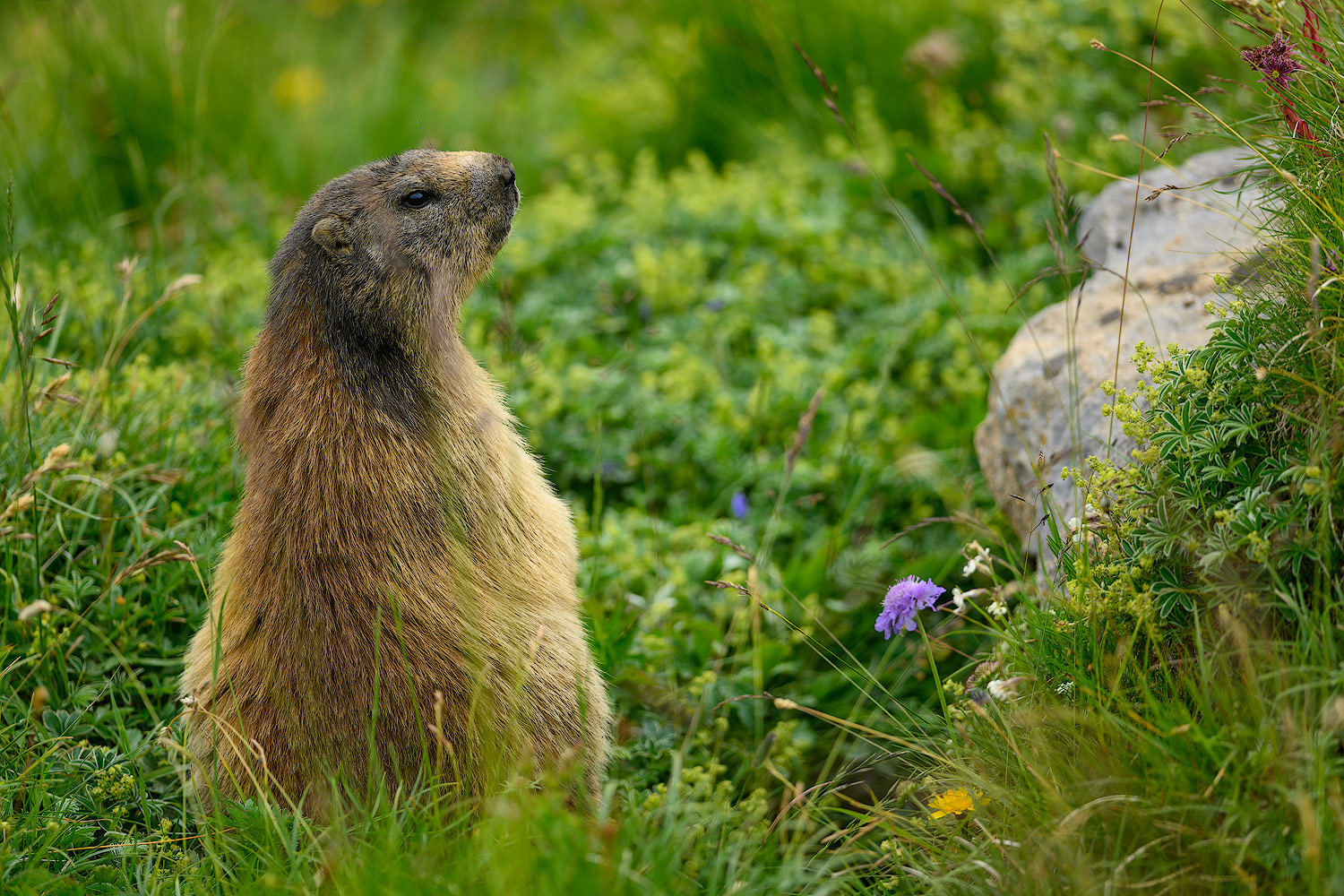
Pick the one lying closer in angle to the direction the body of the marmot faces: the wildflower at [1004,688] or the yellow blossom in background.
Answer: the wildflower

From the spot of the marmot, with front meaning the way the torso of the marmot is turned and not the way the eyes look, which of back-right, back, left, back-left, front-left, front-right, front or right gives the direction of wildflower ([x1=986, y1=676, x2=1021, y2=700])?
front-right

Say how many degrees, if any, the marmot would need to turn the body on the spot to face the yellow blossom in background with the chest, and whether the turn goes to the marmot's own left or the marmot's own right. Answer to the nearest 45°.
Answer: approximately 90° to the marmot's own left

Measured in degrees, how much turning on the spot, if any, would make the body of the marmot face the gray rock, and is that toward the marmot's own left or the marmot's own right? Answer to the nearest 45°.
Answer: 0° — it already faces it

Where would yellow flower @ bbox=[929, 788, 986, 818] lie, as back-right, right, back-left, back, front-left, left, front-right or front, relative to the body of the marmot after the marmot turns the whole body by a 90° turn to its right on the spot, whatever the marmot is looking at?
front-left

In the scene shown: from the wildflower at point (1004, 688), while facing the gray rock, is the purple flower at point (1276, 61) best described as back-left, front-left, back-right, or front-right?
front-right

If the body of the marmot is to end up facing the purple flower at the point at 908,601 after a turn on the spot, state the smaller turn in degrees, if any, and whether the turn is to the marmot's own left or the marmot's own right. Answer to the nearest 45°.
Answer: approximately 45° to the marmot's own right

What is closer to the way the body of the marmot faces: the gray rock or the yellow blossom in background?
the gray rock

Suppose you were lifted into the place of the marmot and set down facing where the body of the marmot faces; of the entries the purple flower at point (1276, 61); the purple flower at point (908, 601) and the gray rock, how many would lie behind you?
0

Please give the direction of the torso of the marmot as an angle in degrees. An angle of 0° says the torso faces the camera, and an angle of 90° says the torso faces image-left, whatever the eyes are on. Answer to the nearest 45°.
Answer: approximately 270°

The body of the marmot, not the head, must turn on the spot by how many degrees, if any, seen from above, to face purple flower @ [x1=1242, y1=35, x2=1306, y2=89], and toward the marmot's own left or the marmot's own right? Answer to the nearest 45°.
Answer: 0° — it already faces it

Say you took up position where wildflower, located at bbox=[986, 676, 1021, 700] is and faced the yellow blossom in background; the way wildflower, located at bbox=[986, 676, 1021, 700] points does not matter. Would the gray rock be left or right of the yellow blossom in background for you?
right
